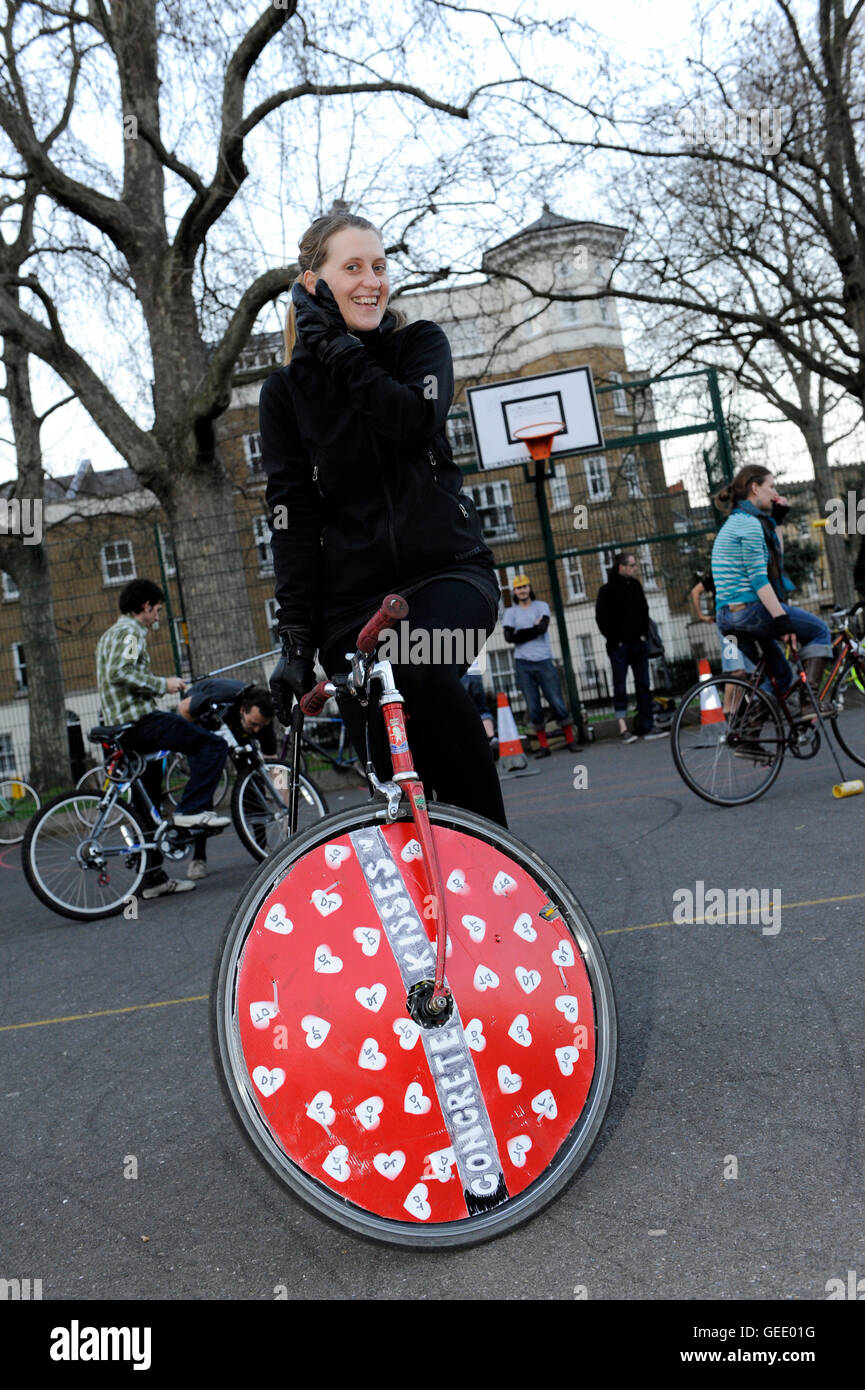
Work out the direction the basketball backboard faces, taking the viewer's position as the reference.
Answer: facing the viewer

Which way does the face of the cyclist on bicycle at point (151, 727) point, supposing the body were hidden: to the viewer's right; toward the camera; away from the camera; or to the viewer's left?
to the viewer's right

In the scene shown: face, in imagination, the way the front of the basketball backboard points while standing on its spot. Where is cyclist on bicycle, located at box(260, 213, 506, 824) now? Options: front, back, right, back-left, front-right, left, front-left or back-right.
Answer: front

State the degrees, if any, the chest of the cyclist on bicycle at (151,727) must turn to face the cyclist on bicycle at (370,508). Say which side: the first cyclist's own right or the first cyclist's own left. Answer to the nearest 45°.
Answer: approximately 90° to the first cyclist's own right

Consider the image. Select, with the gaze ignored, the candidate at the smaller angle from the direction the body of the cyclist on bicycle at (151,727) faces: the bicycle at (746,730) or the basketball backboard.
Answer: the bicycle

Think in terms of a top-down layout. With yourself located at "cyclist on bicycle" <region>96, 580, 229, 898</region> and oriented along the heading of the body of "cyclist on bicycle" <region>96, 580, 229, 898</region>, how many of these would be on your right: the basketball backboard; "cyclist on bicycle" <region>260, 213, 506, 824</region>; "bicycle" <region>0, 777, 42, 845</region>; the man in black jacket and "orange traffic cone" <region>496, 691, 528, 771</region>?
1

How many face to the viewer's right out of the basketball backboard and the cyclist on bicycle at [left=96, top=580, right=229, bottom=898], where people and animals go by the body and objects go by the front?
1

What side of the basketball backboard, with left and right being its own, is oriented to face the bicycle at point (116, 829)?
front
